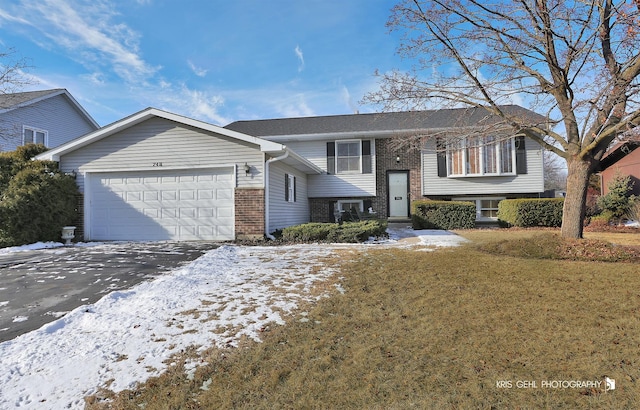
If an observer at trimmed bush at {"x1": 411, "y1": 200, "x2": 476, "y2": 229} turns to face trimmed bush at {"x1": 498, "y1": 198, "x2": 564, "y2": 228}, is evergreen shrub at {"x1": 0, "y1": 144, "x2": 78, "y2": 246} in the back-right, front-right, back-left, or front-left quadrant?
back-right

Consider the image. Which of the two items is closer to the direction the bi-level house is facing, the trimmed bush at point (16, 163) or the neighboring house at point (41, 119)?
the trimmed bush

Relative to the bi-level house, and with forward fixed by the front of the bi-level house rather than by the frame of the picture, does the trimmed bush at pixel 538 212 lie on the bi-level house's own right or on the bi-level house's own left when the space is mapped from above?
on the bi-level house's own left

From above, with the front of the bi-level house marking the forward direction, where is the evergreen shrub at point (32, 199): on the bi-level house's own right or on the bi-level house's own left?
on the bi-level house's own right

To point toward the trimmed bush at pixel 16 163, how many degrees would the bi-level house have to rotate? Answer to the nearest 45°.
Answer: approximately 90° to its right

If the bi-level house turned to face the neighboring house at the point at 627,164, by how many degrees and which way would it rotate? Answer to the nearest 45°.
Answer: approximately 90° to its left

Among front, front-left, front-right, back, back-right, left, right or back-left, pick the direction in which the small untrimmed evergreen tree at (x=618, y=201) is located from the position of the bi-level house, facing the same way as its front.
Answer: left

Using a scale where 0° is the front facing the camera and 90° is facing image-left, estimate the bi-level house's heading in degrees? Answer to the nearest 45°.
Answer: approximately 0°

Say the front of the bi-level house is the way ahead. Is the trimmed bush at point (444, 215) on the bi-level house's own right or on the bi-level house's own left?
on the bi-level house's own left
